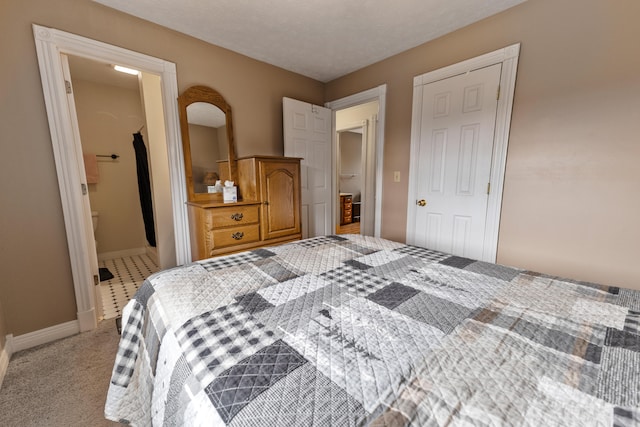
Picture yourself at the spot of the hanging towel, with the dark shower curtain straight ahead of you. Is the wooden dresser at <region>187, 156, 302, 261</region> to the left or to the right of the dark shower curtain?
right

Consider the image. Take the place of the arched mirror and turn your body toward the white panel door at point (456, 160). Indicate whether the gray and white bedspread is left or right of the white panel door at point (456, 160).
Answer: right

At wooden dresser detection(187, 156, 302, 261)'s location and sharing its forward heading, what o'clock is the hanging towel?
The hanging towel is roughly at 6 o'clock from the wooden dresser.

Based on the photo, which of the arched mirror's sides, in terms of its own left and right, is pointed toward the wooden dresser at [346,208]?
left

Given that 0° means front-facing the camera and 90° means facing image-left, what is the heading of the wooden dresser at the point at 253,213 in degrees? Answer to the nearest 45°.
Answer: approximately 315°

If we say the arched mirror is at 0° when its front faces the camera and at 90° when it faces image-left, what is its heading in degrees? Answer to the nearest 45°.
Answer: approximately 315°

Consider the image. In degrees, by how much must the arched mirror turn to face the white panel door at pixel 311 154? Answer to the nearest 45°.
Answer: approximately 45° to its left

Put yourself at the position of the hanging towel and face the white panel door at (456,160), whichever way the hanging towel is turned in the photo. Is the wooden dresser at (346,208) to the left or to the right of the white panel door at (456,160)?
left

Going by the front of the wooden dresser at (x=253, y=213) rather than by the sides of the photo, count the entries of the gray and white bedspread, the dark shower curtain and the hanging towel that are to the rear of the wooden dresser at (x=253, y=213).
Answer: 2

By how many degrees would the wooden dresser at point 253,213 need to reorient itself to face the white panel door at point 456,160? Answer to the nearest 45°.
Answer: approximately 45° to its left
